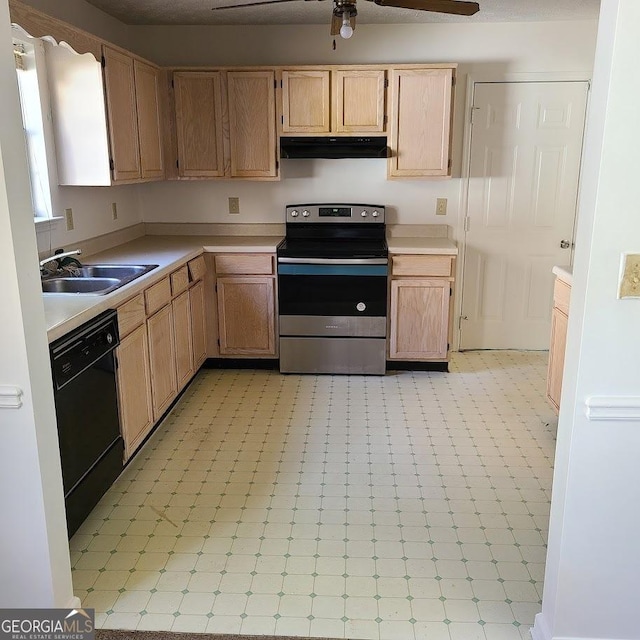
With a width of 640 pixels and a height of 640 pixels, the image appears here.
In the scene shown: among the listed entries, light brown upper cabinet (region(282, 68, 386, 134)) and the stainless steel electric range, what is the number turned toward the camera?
2

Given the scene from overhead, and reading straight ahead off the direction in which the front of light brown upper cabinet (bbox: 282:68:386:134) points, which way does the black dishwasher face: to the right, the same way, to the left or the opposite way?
to the left

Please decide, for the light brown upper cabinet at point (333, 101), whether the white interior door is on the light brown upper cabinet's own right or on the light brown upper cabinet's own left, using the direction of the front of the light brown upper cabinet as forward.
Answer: on the light brown upper cabinet's own left

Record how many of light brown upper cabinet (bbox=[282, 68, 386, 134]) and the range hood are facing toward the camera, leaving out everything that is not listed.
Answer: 2

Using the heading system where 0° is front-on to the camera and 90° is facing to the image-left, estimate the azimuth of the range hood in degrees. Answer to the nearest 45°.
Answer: approximately 0°

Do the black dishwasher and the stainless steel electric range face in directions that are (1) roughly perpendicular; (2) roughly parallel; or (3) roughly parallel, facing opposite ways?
roughly perpendicular
